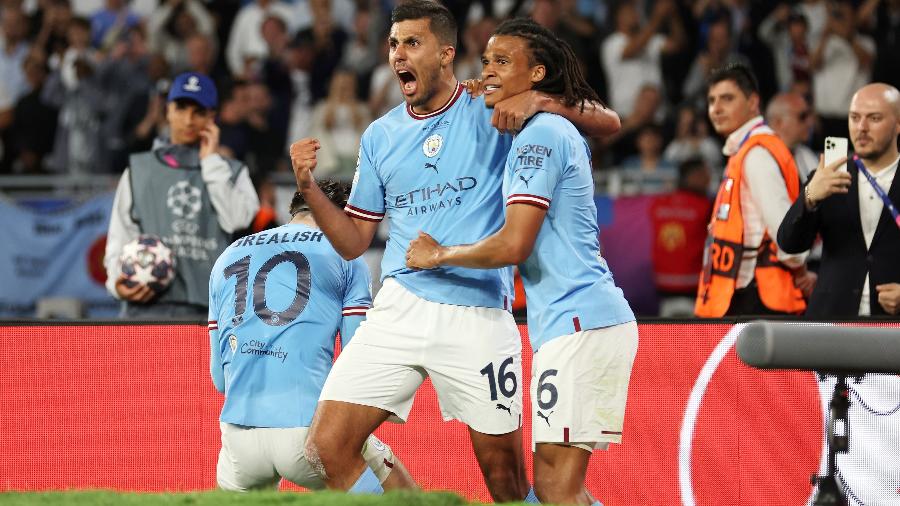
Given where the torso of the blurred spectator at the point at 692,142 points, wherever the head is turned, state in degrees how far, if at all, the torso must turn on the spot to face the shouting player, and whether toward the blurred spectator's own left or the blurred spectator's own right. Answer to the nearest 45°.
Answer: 0° — they already face them

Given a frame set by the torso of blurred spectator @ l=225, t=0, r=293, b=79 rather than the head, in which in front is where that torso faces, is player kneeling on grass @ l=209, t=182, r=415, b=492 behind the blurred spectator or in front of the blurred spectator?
in front

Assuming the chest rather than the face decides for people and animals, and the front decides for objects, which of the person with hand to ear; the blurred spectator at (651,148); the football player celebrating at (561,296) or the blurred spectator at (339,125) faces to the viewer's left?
the football player celebrating

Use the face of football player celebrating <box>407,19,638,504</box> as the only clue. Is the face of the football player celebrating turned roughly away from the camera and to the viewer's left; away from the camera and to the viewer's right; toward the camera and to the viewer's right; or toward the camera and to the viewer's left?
toward the camera and to the viewer's left

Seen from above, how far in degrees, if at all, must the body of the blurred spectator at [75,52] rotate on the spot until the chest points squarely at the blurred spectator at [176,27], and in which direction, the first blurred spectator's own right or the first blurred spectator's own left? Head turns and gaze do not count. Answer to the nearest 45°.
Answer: approximately 90° to the first blurred spectator's own left

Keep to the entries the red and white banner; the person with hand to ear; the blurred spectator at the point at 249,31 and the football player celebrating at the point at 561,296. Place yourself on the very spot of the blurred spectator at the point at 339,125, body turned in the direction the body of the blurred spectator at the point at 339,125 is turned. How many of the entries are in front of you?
3

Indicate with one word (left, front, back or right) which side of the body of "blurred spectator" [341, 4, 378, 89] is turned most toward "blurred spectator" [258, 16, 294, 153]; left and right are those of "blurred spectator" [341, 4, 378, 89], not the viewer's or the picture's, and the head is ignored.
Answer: right

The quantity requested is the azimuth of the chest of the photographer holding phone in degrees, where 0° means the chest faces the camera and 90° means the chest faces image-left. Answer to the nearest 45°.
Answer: approximately 45°

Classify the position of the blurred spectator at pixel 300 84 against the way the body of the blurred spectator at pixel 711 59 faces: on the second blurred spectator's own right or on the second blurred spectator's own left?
on the second blurred spectator's own right

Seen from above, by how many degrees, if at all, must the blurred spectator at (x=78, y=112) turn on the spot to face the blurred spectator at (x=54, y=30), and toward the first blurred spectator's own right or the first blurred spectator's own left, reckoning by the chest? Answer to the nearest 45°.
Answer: approximately 180°

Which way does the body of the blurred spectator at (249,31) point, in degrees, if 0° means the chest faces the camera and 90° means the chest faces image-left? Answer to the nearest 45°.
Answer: approximately 0°

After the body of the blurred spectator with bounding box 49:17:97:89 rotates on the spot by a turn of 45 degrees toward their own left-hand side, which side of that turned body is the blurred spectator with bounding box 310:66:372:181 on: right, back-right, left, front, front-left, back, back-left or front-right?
front

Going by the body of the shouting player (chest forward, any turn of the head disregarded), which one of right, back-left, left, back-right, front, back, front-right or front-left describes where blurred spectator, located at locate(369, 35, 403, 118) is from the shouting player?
back-right

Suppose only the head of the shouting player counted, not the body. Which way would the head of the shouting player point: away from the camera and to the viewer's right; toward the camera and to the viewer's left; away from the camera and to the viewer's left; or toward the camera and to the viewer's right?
toward the camera and to the viewer's left
